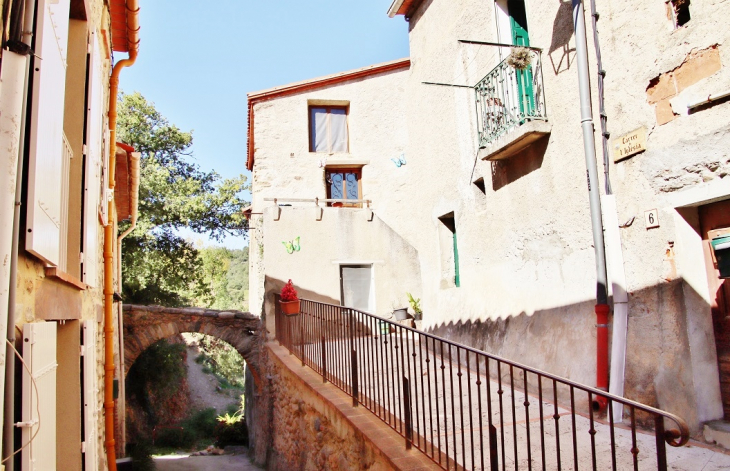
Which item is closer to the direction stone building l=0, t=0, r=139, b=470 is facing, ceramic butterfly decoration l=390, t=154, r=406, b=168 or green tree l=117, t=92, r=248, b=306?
the ceramic butterfly decoration

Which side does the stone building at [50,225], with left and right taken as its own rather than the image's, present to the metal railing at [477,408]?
front

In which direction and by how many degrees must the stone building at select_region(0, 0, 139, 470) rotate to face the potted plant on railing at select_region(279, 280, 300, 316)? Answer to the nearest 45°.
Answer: approximately 45° to its left

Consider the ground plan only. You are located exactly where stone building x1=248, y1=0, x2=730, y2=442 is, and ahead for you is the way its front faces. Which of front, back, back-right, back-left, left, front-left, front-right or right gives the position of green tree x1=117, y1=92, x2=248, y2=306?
right

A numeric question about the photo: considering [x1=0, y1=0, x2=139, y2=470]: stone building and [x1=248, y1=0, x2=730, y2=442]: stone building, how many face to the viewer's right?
1

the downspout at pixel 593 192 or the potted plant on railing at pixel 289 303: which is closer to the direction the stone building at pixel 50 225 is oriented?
the downspout

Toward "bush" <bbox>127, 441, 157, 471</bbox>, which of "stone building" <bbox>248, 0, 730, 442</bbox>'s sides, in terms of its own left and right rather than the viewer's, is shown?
right

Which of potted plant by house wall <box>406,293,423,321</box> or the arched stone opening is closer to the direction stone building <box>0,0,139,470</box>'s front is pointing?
the potted plant by house wall

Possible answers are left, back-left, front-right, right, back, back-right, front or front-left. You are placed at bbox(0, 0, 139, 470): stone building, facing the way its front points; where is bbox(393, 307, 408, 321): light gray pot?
front-left

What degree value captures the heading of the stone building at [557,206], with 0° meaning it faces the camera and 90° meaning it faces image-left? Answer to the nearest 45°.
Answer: approximately 45°

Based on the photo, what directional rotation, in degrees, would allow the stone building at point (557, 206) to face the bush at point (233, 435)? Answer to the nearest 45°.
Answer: approximately 90° to its right

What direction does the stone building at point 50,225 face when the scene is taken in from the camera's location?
facing to the right of the viewer

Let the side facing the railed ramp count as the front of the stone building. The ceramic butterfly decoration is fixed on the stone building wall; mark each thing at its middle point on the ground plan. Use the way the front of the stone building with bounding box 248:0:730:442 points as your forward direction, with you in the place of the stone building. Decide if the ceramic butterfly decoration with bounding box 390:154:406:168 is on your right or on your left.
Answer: on your right
